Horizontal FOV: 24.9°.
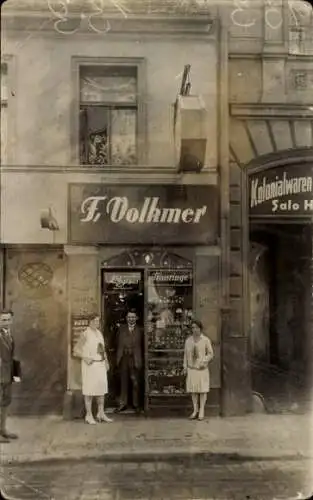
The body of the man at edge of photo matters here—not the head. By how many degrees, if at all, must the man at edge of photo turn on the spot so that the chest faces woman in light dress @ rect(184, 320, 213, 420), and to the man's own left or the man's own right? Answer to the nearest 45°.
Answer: approximately 45° to the man's own left

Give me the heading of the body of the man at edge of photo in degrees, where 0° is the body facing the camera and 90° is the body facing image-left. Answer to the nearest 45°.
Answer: approximately 315°
